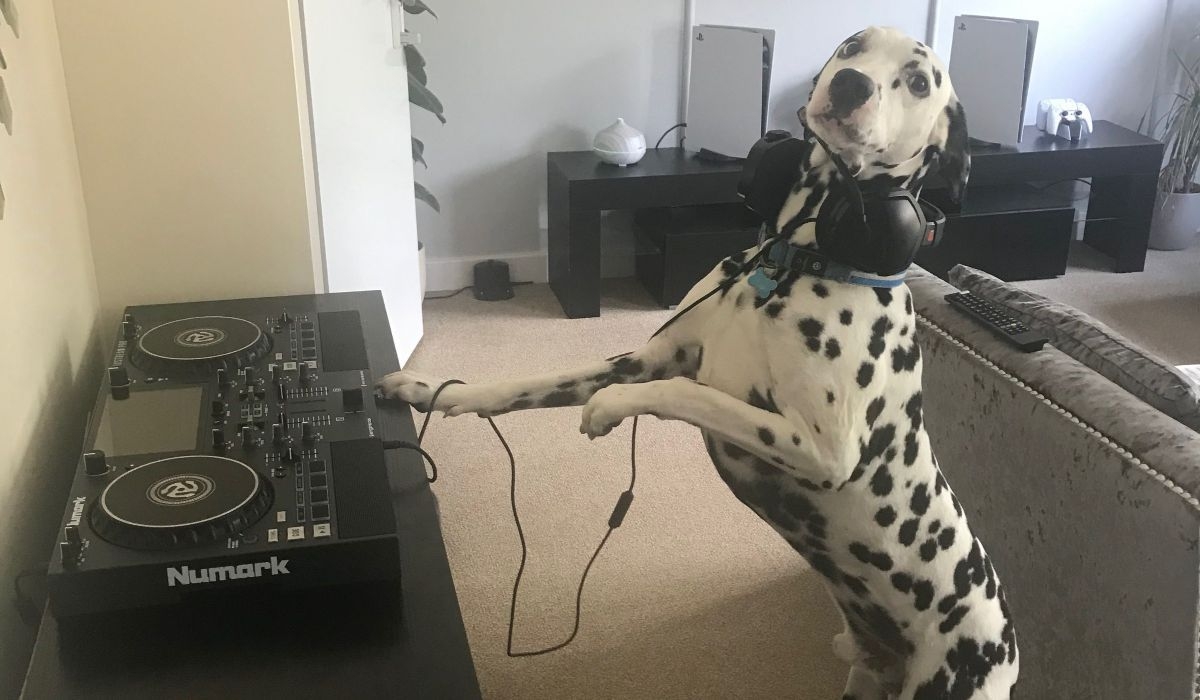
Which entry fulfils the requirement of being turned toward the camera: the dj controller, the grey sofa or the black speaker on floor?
the black speaker on floor

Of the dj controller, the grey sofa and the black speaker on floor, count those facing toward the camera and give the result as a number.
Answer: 1

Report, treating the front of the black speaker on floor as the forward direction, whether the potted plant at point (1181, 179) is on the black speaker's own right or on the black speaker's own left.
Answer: on the black speaker's own left

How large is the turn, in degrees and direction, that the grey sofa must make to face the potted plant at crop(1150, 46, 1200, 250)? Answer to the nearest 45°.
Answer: approximately 45° to its left

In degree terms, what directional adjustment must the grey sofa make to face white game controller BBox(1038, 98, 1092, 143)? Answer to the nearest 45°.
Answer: approximately 45° to its left

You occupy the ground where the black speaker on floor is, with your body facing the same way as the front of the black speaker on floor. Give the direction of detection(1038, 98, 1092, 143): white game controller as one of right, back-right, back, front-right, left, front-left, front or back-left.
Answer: left

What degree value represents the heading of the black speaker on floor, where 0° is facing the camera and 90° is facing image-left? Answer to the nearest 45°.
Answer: approximately 0°

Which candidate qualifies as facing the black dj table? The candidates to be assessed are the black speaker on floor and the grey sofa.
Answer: the black speaker on floor

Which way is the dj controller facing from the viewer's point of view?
to the viewer's right

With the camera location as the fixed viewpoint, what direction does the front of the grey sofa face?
facing away from the viewer and to the right of the viewer

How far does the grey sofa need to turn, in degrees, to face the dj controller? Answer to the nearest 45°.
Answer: approximately 180°

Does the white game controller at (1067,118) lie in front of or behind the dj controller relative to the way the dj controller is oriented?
in front

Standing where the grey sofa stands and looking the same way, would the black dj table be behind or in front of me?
behind

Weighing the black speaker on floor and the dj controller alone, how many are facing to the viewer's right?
1

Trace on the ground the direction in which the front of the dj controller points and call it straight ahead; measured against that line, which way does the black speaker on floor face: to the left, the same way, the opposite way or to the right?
to the right
